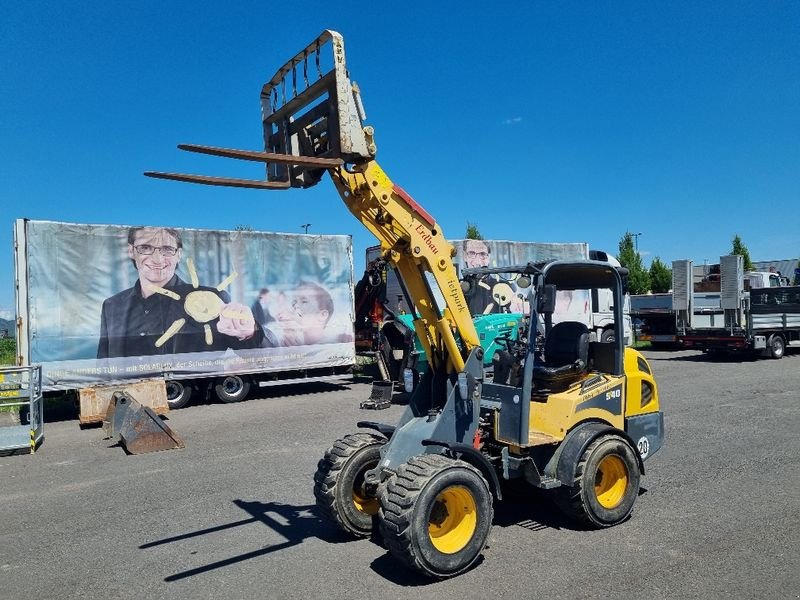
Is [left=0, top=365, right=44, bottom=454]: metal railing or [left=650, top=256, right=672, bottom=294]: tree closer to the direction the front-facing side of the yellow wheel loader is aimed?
the metal railing

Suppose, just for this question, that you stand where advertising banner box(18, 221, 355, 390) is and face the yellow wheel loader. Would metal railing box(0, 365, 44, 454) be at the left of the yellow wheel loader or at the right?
right

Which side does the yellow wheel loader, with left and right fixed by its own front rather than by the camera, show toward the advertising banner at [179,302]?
right

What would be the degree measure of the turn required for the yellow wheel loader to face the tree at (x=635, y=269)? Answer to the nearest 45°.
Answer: approximately 135° to its right

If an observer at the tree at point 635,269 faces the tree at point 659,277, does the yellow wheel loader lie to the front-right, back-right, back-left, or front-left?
back-right

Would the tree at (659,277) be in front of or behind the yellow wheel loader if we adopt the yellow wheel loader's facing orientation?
behind

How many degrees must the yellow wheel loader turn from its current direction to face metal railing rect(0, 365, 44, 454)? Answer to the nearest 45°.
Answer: approximately 90° to its right
